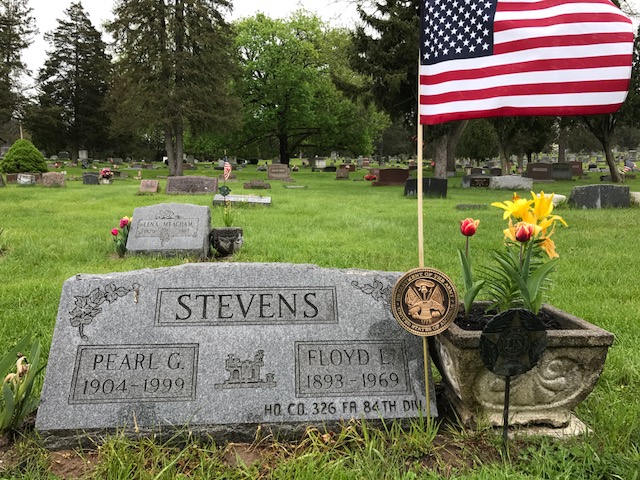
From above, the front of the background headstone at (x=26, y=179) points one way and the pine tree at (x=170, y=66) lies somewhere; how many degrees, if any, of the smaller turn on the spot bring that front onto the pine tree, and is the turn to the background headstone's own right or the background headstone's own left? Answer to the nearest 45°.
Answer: approximately 135° to the background headstone's own left

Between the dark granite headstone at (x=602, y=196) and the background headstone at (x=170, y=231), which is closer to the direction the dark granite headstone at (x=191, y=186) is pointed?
the background headstone

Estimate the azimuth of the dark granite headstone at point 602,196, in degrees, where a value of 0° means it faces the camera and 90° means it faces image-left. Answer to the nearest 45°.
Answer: approximately 0°

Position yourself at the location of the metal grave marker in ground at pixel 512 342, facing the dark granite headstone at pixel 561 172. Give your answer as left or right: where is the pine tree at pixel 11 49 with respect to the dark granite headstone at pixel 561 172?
left

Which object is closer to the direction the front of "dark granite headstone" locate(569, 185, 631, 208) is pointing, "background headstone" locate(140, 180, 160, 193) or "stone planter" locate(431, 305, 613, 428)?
the stone planter

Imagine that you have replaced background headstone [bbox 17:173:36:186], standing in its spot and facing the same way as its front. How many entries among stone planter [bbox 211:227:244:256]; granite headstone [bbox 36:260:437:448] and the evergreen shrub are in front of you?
2

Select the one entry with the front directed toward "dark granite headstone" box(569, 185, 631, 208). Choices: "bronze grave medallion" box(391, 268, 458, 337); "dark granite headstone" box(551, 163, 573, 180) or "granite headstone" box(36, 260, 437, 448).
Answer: "dark granite headstone" box(551, 163, 573, 180)

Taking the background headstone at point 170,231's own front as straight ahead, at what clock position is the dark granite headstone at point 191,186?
The dark granite headstone is roughly at 6 o'clock from the background headstone.

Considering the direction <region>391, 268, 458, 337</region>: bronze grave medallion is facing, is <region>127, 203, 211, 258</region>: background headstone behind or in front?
behind

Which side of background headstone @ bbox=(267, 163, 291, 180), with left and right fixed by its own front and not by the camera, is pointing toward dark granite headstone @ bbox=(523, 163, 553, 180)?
left
